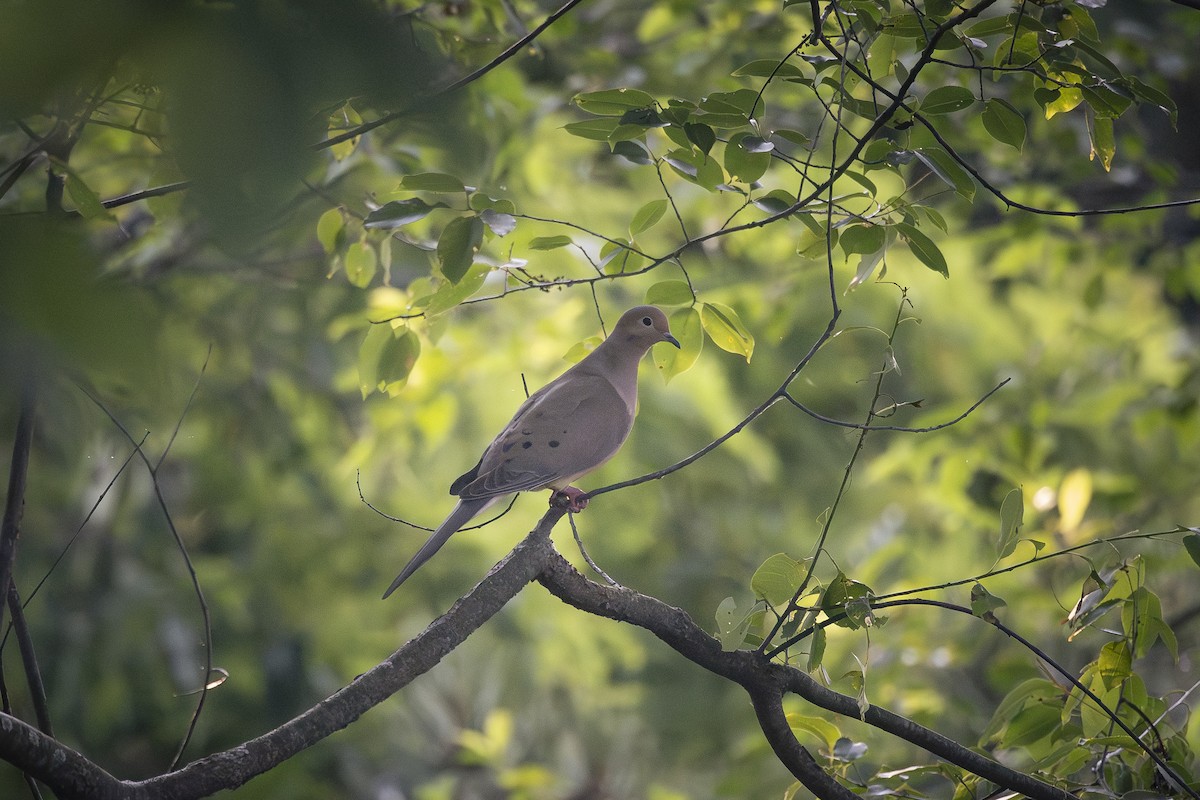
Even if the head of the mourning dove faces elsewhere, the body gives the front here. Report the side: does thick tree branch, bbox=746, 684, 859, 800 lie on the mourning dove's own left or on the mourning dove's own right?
on the mourning dove's own right

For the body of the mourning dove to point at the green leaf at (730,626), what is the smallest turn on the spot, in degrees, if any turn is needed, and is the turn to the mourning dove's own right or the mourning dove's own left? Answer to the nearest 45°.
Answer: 0° — it already faces it

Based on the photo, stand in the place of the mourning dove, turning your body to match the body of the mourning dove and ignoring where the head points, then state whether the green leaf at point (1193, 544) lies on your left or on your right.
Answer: on your right

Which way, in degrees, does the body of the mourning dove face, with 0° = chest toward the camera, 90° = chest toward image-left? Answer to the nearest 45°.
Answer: approximately 270°
